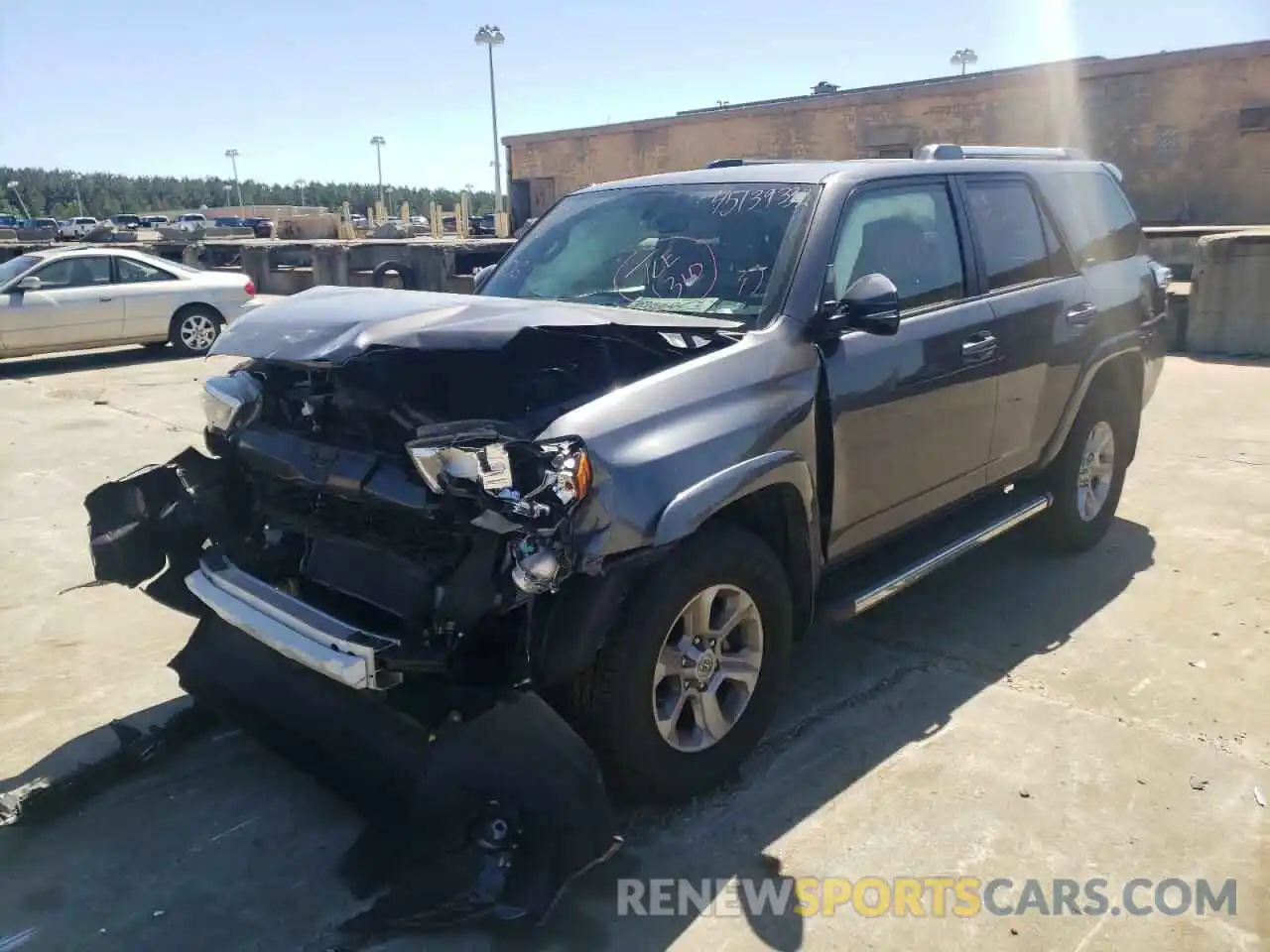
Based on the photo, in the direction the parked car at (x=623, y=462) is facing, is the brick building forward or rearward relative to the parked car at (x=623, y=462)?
rearward

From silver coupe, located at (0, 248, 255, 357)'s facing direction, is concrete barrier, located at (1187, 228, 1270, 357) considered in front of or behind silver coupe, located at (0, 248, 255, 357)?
behind

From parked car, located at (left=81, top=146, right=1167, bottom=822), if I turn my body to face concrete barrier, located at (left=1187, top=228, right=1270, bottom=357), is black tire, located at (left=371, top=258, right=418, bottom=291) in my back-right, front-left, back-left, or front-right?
front-left

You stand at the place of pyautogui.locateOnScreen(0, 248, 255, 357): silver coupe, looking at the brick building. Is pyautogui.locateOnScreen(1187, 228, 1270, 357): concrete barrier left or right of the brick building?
right

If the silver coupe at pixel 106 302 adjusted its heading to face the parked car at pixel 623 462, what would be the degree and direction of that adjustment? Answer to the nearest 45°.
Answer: approximately 90° to its left

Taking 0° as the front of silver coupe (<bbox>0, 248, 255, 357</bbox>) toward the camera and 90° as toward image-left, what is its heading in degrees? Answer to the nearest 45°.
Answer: approximately 90°

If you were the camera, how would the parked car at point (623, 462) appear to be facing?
facing the viewer and to the left of the viewer

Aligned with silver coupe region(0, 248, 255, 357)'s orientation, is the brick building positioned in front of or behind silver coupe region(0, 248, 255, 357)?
behind

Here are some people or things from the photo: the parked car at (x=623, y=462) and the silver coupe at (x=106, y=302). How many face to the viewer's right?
0
